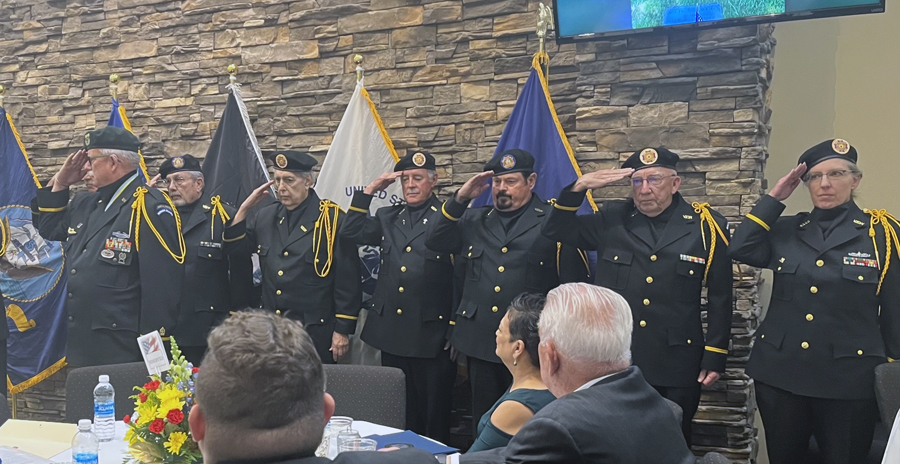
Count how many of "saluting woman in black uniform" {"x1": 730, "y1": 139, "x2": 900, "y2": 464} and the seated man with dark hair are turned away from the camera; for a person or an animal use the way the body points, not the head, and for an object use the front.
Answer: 1

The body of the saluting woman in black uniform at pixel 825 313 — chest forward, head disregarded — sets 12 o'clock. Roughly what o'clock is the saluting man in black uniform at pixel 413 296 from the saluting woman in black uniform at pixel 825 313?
the saluting man in black uniform at pixel 413 296 is roughly at 3 o'clock from the saluting woman in black uniform at pixel 825 313.

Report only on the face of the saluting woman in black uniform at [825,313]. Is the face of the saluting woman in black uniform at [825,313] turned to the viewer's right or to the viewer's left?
to the viewer's left

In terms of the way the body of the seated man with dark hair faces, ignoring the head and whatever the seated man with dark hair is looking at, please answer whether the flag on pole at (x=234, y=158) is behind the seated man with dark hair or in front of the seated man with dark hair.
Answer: in front

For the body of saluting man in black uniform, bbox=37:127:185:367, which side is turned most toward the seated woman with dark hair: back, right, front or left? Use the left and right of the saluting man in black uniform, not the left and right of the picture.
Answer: left

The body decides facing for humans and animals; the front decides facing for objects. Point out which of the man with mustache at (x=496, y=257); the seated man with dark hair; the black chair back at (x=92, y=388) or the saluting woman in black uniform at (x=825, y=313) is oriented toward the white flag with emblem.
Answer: the seated man with dark hair

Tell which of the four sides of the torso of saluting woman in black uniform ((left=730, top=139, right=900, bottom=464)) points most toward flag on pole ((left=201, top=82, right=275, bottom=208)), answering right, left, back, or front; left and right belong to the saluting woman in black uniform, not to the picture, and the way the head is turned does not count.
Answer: right
